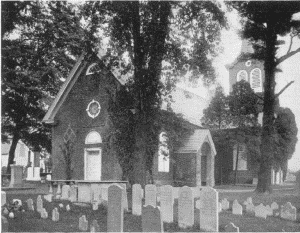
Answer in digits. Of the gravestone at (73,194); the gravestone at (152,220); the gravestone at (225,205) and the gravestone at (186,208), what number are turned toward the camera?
4

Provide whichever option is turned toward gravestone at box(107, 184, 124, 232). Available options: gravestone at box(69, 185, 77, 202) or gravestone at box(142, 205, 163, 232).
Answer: gravestone at box(69, 185, 77, 202)

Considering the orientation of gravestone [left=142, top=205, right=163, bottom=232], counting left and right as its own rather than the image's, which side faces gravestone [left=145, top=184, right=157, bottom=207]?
back

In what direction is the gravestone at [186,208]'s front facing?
toward the camera

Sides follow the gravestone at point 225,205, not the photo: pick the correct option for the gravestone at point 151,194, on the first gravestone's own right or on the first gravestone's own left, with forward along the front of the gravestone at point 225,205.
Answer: on the first gravestone's own right

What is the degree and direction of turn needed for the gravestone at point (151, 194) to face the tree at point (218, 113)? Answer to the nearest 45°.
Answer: approximately 180°

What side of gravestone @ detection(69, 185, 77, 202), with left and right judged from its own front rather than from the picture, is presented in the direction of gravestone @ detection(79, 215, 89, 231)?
front

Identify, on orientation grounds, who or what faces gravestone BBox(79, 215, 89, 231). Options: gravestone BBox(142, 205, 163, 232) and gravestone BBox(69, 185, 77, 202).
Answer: gravestone BBox(69, 185, 77, 202)

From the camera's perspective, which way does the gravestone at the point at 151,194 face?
toward the camera

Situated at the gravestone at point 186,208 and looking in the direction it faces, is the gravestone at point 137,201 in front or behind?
behind

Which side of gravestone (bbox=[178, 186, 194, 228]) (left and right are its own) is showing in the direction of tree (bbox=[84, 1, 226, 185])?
back

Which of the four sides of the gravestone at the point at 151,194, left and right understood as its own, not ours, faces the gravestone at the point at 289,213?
left

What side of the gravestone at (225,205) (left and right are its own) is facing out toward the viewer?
front
